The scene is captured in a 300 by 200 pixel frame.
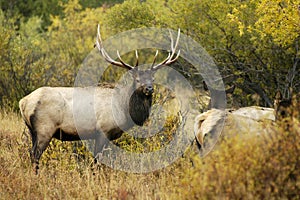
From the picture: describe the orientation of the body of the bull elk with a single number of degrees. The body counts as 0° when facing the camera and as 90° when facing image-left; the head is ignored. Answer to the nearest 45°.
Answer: approximately 270°
